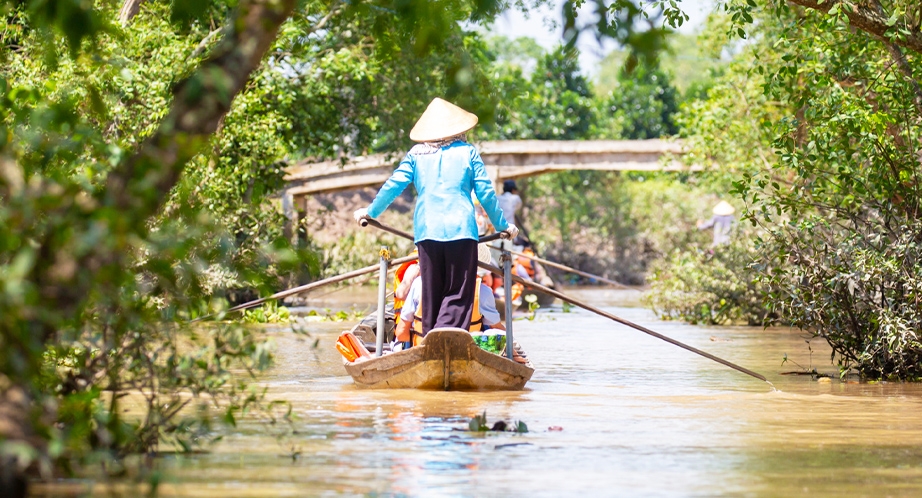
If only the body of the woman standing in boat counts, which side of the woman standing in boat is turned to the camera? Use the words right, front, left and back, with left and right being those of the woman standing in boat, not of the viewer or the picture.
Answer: back

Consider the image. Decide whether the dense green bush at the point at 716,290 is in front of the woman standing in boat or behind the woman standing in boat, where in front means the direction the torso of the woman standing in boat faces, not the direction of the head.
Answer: in front

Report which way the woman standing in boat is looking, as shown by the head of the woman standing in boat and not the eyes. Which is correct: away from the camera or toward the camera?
away from the camera

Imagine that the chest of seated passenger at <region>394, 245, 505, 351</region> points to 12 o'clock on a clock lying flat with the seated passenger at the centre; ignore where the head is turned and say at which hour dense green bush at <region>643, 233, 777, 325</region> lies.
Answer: The dense green bush is roughly at 1 o'clock from the seated passenger.

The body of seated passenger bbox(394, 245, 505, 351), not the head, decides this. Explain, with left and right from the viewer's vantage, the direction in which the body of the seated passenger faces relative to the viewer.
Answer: facing away from the viewer

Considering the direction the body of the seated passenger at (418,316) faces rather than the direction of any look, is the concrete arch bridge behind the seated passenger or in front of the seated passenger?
in front

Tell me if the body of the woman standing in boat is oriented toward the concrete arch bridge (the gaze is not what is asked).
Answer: yes

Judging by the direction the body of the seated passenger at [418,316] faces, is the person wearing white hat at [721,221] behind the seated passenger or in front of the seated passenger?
in front

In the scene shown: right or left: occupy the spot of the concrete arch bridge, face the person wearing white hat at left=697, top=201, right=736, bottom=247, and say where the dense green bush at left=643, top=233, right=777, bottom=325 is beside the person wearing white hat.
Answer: right

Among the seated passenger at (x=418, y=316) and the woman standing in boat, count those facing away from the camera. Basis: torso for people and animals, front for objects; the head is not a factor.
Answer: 2
